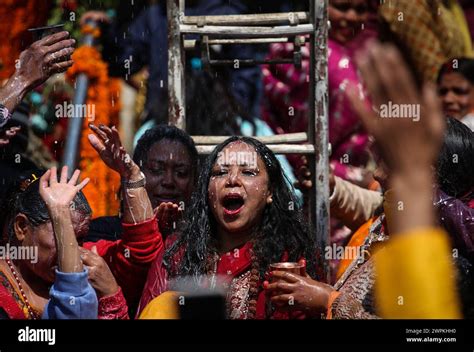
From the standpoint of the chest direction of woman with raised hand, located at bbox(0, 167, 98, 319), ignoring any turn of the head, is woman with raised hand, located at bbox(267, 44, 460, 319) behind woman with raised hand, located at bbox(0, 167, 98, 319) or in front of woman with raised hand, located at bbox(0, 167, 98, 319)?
in front

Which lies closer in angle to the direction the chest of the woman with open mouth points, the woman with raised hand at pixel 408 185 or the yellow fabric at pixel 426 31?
the woman with raised hand

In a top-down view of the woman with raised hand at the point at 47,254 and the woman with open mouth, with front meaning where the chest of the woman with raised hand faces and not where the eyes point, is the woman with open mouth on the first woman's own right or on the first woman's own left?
on the first woman's own left

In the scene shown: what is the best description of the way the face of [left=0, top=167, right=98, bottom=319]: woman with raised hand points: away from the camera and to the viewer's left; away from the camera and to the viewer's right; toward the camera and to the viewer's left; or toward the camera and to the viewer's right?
toward the camera and to the viewer's right

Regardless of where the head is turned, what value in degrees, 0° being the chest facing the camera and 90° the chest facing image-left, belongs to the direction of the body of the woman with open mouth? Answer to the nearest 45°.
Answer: approximately 0°

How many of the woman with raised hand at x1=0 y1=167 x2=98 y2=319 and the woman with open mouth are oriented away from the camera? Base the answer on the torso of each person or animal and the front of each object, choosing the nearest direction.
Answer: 0

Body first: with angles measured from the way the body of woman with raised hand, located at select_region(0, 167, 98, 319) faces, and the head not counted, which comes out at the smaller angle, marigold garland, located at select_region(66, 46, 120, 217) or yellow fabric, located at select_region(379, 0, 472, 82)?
the yellow fabric

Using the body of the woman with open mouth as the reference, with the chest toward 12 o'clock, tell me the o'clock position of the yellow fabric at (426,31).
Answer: The yellow fabric is roughly at 7 o'clock from the woman with open mouth.

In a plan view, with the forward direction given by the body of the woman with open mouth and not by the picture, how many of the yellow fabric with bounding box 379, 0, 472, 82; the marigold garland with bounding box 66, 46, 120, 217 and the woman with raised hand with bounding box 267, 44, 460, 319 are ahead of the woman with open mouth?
1

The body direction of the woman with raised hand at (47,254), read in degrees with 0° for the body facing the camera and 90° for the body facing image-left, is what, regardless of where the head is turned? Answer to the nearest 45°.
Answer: approximately 315°

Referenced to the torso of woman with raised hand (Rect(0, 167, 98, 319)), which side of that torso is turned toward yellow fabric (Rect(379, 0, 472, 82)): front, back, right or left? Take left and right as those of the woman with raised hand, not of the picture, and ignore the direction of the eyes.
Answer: left
